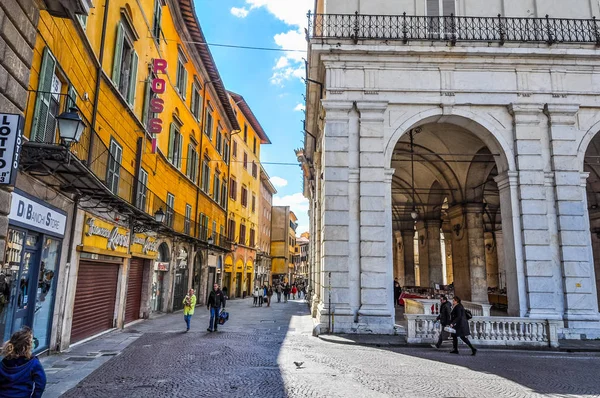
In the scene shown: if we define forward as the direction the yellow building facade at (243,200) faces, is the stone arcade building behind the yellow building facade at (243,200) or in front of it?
in front

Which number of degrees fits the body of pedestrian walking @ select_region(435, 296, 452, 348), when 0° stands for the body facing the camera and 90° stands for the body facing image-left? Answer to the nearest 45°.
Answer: approximately 90°

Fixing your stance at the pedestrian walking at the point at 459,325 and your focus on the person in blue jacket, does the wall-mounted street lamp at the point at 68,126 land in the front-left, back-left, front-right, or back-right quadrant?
front-right

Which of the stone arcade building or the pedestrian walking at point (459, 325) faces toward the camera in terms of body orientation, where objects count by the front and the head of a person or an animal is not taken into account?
the stone arcade building

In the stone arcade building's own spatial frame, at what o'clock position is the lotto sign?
The lotto sign is roughly at 1 o'clock from the stone arcade building.

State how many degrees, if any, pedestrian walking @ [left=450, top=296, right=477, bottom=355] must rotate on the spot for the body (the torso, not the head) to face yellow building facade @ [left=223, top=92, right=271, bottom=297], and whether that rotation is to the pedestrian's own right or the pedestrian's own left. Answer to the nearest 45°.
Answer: approximately 45° to the pedestrian's own right

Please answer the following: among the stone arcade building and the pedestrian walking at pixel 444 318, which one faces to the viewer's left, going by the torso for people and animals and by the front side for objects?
the pedestrian walking

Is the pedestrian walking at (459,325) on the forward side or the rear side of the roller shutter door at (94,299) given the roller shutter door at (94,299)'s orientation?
on the forward side

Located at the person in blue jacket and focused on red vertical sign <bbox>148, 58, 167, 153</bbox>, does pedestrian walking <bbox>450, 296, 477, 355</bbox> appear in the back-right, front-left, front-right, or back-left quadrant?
front-right

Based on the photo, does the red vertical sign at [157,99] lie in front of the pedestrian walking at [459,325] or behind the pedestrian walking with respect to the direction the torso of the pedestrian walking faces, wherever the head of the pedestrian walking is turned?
in front

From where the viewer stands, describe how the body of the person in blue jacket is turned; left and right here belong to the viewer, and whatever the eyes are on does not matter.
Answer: facing away from the viewer

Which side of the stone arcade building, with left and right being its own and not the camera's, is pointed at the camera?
front

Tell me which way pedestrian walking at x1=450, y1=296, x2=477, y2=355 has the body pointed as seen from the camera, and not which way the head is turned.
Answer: to the viewer's left

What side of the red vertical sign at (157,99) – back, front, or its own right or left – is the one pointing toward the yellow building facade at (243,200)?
back
